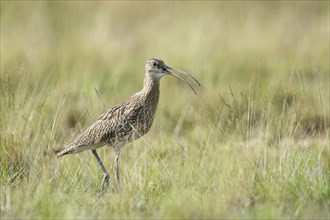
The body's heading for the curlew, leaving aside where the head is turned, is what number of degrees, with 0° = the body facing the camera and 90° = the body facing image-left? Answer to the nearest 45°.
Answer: approximately 270°
